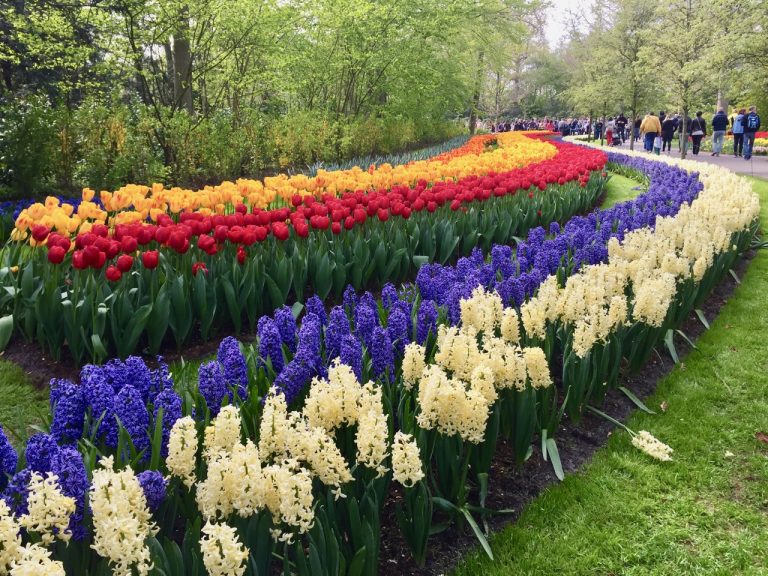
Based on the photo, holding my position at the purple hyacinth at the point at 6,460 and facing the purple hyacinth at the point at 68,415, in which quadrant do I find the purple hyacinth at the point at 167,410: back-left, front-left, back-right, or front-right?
front-right

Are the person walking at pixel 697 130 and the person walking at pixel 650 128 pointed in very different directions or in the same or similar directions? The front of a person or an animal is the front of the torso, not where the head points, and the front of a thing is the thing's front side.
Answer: same or similar directions

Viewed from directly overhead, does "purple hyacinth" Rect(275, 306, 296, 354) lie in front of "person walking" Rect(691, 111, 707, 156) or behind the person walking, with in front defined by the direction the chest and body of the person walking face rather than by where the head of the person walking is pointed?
behind

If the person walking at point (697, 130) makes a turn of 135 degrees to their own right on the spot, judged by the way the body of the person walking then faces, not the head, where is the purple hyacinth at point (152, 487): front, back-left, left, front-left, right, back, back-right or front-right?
front-right

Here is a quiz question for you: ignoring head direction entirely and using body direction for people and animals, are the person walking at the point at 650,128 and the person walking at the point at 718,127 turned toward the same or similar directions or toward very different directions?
same or similar directions

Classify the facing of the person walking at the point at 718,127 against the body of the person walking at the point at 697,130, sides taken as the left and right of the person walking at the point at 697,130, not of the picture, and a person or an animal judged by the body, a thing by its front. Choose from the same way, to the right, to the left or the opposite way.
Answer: the same way

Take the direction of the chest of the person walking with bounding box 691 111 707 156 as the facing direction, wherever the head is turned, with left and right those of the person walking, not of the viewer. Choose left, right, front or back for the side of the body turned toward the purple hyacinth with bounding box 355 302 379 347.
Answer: back
